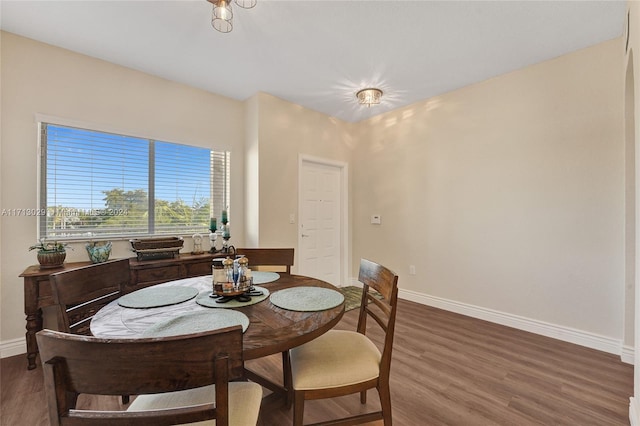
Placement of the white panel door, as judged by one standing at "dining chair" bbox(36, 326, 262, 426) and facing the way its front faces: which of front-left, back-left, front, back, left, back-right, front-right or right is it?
front

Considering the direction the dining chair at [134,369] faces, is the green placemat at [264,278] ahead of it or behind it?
ahead

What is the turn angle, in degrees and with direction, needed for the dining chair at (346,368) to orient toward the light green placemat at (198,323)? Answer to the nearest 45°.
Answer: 0° — it already faces it

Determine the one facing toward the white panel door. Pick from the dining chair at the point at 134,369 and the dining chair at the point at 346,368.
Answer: the dining chair at the point at 134,369

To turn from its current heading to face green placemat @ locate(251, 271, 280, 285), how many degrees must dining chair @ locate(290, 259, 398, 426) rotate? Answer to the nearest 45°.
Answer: approximately 90° to its right

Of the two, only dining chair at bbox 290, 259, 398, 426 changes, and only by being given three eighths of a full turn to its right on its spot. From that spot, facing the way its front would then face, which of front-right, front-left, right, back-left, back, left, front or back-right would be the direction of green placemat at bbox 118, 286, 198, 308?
left

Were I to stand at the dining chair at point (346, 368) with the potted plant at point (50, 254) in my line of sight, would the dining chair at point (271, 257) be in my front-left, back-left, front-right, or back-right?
front-right

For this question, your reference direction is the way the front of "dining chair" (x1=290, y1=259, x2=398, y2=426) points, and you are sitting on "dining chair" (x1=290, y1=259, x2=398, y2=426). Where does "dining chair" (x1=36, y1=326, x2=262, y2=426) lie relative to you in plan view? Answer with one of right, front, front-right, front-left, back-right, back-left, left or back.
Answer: front

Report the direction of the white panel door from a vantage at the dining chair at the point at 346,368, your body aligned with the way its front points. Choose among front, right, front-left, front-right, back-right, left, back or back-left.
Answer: back-right

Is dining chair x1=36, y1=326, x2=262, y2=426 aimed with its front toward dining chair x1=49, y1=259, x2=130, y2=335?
no

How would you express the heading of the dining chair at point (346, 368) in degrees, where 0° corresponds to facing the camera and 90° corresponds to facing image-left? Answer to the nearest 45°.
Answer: approximately 45°

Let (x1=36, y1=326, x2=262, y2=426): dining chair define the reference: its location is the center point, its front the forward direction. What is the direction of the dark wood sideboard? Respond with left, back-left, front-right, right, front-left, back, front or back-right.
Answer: front-left

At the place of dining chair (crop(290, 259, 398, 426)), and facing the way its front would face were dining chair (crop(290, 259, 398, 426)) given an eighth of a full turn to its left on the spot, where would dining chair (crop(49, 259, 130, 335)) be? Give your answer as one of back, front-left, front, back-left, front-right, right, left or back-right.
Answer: right

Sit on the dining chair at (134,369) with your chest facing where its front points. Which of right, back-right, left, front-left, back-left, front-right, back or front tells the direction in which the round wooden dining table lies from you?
front

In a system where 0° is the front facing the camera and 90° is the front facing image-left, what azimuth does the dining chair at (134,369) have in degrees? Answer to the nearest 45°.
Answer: approximately 225°
